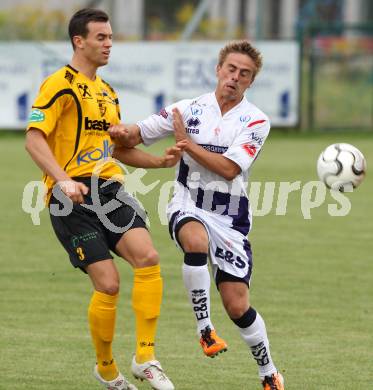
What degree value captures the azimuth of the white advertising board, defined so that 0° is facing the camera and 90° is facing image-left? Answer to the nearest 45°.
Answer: approximately 0°

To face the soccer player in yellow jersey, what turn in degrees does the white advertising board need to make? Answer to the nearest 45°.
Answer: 0° — it already faces them

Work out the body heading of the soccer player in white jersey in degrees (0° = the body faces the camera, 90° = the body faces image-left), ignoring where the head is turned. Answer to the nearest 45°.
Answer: approximately 0°

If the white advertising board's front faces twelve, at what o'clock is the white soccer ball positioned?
The white soccer ball is roughly at 12 o'clock from the white advertising board.

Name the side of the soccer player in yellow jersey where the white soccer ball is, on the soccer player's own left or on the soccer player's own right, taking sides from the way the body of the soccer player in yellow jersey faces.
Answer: on the soccer player's own left

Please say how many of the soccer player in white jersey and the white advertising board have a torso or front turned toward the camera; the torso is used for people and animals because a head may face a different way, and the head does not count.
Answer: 2

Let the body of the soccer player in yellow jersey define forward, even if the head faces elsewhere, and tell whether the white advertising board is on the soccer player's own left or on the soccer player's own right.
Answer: on the soccer player's own left

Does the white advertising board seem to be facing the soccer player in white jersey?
yes

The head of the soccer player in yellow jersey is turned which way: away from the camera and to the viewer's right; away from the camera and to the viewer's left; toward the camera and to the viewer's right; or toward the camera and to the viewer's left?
toward the camera and to the viewer's right

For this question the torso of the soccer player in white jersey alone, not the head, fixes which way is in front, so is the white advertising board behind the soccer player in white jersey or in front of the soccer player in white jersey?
behind

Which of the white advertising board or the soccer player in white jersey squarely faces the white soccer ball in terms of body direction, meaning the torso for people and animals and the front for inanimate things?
the white advertising board
